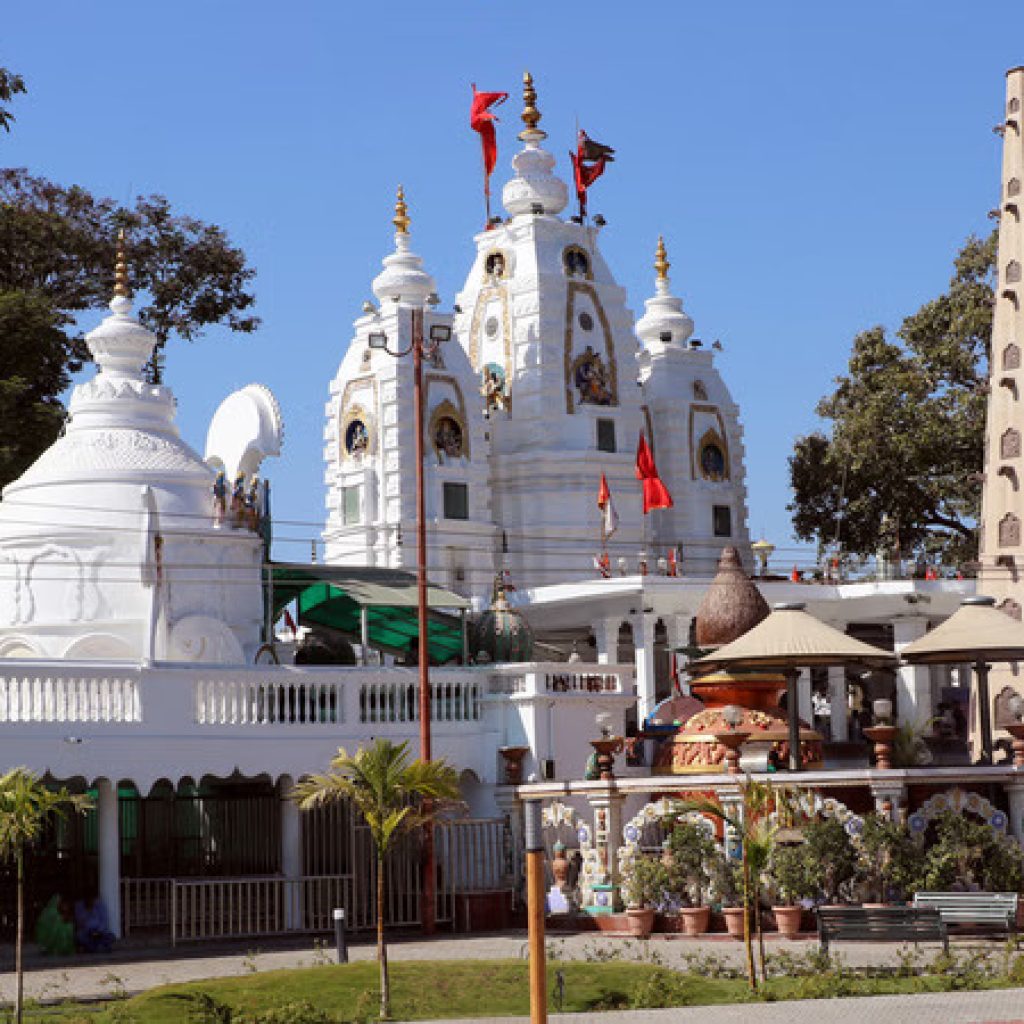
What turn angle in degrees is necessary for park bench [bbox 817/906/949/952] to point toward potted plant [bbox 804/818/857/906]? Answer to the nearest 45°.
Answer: approximately 180°

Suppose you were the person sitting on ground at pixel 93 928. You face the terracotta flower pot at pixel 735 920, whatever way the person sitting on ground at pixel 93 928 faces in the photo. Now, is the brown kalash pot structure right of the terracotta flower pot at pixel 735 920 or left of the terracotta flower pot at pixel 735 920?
left

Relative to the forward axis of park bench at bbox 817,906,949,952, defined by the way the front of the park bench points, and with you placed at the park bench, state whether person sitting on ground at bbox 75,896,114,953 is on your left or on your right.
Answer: on your right

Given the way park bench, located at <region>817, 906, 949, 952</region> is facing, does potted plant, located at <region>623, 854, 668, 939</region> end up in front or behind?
behind

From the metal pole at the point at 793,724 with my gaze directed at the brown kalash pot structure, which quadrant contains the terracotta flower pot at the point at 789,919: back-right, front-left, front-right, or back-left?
back-left

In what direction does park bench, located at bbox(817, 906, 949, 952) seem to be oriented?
toward the camera

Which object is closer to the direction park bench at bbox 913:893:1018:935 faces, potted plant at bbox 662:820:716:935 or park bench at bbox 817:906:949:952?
the park bench

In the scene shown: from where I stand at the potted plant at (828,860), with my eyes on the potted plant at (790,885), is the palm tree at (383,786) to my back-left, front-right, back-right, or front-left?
front-left

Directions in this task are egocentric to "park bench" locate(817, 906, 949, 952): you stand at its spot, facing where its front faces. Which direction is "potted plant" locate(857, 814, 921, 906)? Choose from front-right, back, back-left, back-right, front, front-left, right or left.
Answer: back

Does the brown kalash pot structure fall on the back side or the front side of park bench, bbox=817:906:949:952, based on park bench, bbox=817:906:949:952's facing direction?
on the back side

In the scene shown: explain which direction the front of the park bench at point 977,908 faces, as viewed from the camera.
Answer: facing the viewer

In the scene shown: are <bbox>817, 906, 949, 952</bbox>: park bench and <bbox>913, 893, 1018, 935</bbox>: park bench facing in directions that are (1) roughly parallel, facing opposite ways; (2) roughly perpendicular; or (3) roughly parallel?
roughly parallel

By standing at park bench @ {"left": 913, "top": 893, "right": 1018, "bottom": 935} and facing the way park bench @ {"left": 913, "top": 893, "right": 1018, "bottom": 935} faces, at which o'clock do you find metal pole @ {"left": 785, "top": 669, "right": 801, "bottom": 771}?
The metal pole is roughly at 5 o'clock from the park bench.

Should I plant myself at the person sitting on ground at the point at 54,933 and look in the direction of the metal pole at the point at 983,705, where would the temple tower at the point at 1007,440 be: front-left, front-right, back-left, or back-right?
front-left
